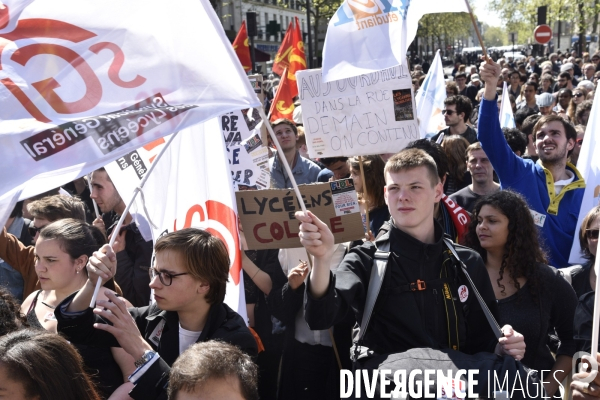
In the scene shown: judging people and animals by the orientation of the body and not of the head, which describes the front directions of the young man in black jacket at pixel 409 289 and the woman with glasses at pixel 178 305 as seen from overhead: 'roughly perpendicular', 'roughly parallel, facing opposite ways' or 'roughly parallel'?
roughly parallel

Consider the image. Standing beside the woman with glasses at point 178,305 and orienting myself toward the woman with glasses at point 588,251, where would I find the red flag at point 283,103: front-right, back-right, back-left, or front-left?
front-left

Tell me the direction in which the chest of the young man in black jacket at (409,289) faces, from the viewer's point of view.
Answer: toward the camera

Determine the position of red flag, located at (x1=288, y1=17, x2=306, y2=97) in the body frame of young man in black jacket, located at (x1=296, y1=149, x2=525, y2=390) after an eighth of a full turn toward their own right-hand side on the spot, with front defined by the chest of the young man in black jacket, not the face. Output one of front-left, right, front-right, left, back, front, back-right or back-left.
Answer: back-right

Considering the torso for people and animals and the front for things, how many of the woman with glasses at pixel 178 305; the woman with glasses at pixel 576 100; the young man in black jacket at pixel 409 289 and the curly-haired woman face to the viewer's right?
0

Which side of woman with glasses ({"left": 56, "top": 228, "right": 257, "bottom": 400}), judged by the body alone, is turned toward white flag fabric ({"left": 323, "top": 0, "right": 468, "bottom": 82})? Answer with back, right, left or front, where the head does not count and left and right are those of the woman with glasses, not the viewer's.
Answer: back

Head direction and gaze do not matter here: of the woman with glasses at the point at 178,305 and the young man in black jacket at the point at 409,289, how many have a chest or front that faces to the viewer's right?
0

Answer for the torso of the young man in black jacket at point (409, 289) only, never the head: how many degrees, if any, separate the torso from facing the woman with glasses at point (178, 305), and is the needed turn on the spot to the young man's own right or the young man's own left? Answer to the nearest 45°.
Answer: approximately 90° to the young man's own right

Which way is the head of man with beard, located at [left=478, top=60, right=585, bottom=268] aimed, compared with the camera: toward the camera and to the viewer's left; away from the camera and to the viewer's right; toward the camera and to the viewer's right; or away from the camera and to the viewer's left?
toward the camera and to the viewer's left

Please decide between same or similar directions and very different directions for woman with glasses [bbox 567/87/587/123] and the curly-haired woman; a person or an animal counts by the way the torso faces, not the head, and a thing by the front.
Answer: same or similar directions
